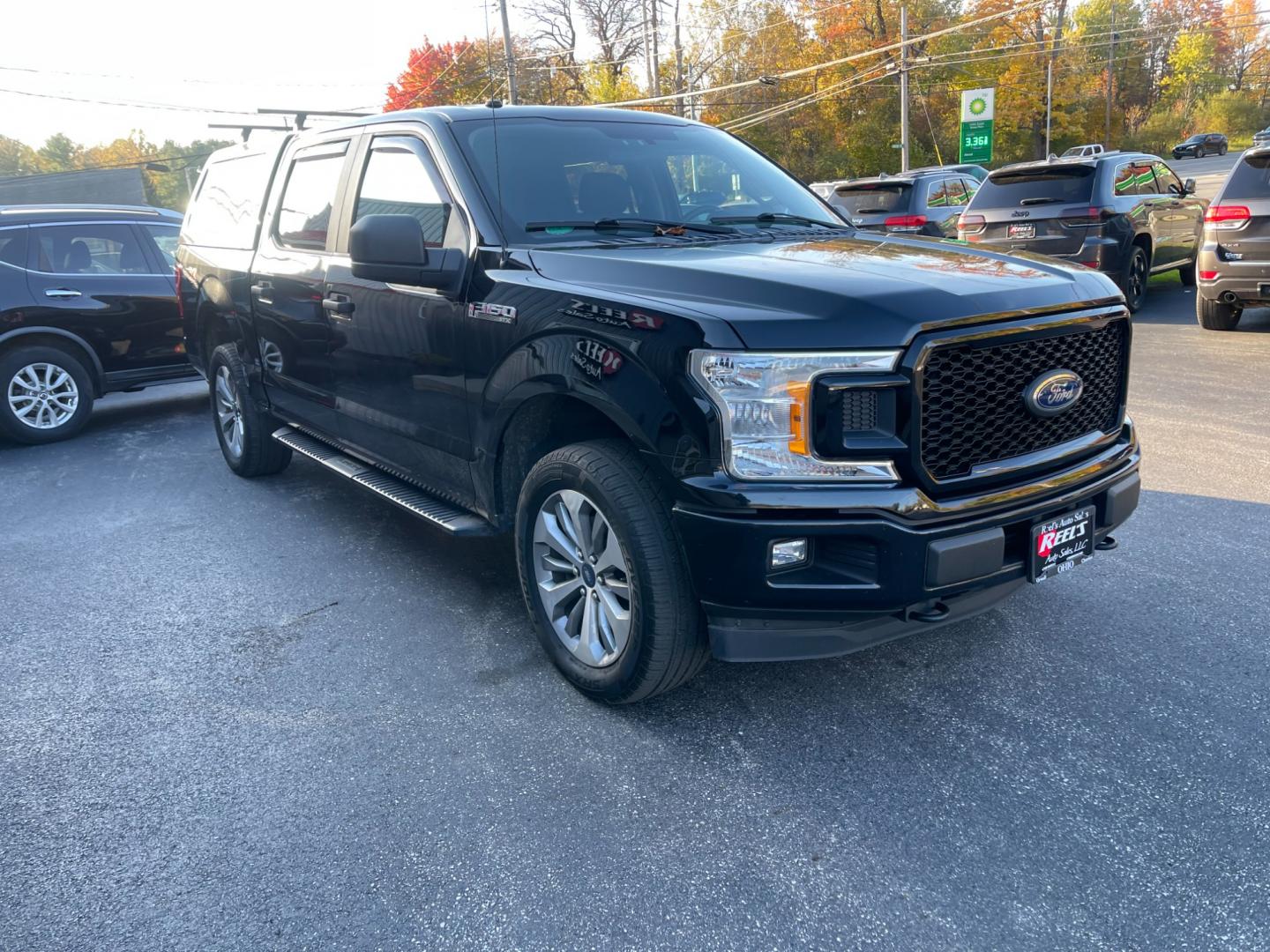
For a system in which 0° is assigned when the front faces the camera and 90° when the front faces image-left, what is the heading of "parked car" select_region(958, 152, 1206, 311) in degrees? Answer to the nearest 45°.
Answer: approximately 225°

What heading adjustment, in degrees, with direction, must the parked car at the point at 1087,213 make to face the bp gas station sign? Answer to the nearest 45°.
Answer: approximately 45° to its left

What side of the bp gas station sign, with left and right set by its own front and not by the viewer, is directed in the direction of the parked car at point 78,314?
front

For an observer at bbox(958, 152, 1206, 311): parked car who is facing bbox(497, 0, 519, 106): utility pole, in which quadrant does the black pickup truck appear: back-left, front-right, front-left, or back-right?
back-left

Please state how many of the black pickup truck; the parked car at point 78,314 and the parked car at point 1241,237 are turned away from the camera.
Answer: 1

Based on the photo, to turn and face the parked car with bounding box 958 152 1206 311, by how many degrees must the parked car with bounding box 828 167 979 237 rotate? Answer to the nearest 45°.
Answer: approximately 90° to its right

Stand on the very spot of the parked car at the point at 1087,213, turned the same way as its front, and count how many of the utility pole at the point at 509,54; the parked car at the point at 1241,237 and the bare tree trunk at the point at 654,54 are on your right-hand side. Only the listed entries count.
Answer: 1

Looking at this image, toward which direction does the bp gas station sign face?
toward the camera

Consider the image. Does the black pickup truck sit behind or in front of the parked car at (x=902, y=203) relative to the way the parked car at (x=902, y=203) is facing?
behind

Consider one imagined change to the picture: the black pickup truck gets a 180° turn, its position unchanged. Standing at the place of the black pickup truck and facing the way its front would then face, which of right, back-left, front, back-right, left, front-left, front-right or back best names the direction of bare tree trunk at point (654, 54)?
front-right

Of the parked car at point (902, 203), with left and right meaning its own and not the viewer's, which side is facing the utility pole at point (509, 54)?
left

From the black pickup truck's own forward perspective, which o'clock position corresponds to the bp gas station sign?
The bp gas station sign is roughly at 8 o'clock from the black pickup truck.

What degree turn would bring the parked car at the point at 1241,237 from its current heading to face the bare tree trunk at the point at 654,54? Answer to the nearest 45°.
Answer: approximately 45° to its left

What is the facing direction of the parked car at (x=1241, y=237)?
away from the camera

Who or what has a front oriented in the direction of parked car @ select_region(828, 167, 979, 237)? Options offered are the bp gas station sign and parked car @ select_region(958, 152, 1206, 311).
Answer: the bp gas station sign

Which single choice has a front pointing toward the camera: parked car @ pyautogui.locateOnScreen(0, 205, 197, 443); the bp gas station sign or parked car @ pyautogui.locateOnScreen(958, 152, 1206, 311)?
the bp gas station sign

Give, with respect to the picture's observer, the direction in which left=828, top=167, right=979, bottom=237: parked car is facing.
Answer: facing away from the viewer and to the right of the viewer

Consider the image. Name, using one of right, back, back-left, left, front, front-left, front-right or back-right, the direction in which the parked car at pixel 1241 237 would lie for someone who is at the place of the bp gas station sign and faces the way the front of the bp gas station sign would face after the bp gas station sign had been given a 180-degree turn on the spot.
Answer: back
